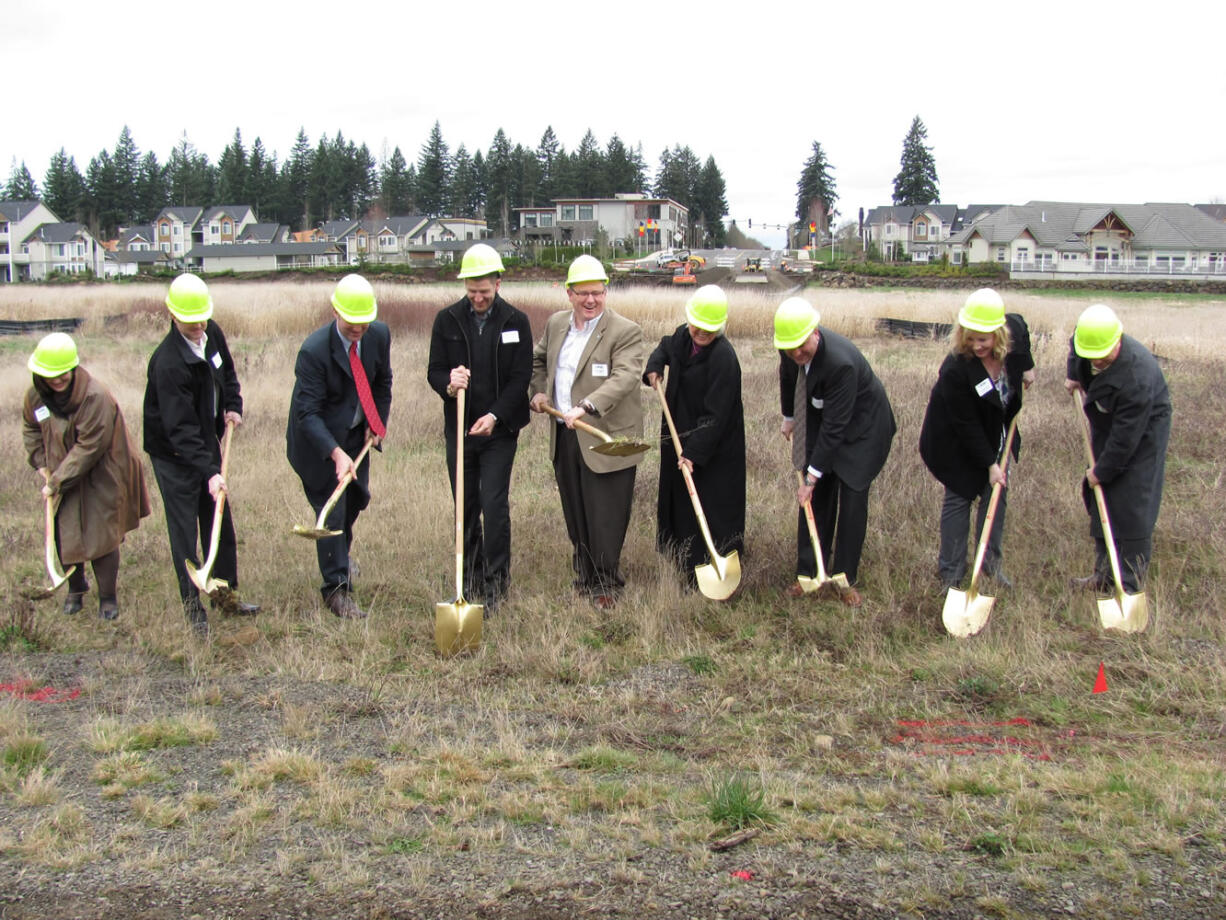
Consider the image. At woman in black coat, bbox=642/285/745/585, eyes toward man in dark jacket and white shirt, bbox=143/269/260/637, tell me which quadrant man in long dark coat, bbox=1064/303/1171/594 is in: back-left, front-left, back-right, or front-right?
back-left

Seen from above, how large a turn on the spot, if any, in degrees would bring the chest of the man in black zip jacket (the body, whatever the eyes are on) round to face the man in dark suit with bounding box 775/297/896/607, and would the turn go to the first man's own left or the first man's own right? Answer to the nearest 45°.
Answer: approximately 90° to the first man's own left

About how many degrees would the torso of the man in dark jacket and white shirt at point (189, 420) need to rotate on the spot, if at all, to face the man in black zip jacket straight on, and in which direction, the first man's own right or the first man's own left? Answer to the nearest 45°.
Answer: approximately 45° to the first man's own left

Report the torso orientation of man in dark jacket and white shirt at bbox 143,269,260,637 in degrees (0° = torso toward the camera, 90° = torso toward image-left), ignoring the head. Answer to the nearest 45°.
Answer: approximately 315°

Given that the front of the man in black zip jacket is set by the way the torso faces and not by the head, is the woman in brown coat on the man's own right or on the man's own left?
on the man's own right
